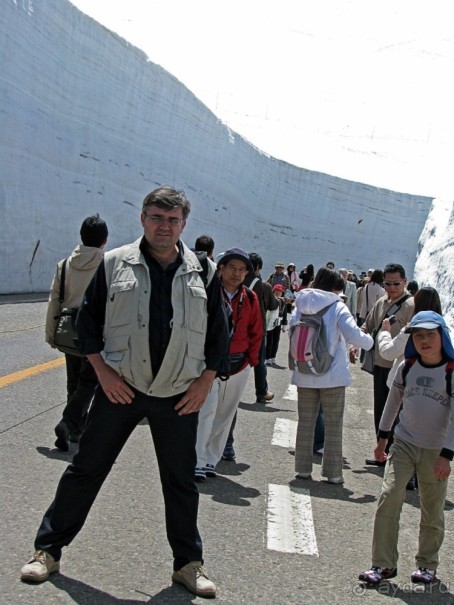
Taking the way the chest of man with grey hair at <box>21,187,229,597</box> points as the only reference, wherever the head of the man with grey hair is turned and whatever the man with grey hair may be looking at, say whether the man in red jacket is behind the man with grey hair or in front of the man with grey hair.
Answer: behind

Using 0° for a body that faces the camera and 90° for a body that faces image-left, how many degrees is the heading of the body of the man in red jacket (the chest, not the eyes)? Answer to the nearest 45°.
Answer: approximately 45°

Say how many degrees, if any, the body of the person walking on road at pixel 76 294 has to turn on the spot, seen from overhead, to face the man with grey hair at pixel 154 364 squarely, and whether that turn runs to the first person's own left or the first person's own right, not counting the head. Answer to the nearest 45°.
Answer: approximately 135° to the first person's own right

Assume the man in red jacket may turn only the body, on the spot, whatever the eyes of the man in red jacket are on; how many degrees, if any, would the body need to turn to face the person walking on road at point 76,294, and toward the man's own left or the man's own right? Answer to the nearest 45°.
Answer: approximately 45° to the man's own right

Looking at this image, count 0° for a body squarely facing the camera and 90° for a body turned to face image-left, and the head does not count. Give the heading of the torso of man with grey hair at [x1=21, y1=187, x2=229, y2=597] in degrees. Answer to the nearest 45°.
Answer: approximately 0°

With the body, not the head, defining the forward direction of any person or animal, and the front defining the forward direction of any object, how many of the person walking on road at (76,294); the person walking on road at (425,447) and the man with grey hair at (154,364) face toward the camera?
2

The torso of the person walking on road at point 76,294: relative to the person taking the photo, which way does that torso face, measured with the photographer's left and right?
facing away from the viewer and to the right of the viewer
